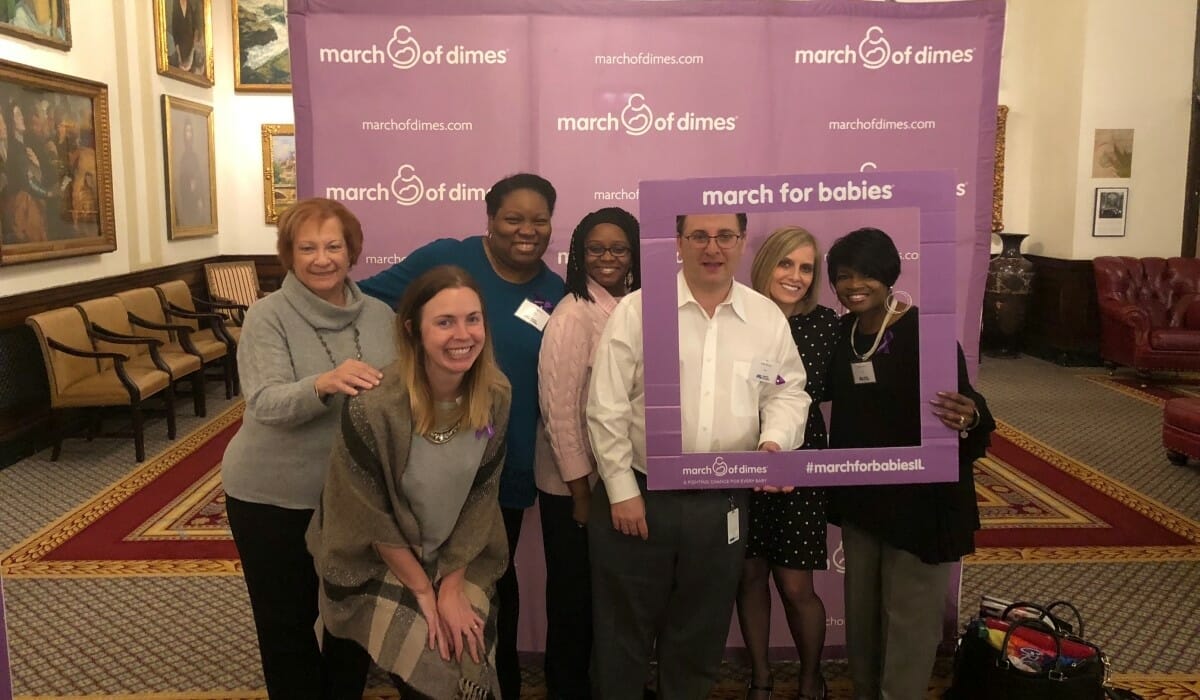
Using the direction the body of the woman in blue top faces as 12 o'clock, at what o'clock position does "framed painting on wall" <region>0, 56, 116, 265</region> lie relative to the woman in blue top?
The framed painting on wall is roughly at 5 o'clock from the woman in blue top.

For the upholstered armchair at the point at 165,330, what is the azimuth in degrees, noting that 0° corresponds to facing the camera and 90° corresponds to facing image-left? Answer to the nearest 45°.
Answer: approximately 315°

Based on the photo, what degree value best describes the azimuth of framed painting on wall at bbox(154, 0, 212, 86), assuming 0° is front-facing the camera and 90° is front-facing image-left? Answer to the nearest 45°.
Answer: approximately 315°

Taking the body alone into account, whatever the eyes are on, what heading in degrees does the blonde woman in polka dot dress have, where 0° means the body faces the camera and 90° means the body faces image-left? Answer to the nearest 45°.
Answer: approximately 0°

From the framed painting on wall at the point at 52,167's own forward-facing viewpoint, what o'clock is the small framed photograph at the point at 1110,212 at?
The small framed photograph is roughly at 11 o'clock from the framed painting on wall.

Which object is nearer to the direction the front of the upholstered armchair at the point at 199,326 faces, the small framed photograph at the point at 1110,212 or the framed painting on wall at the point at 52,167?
the small framed photograph

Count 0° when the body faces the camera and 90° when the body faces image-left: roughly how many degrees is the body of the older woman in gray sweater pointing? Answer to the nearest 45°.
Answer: approximately 315°

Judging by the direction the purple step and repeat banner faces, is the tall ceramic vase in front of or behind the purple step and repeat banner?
behind

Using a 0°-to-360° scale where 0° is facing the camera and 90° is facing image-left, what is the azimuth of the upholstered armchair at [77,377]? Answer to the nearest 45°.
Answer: approximately 315°
